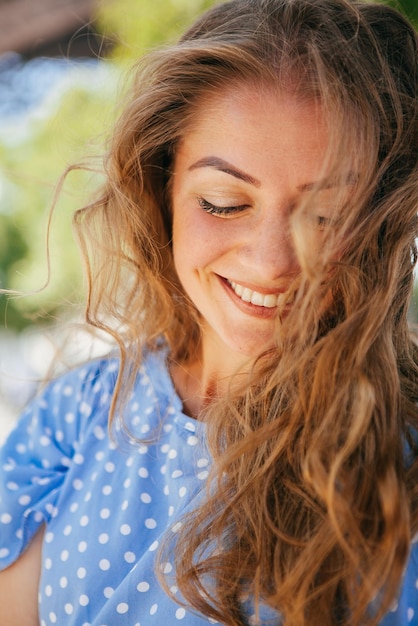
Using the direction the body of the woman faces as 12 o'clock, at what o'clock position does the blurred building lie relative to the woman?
The blurred building is roughly at 5 o'clock from the woman.

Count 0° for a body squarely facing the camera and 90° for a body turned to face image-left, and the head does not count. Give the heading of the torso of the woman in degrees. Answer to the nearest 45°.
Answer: approximately 0°
